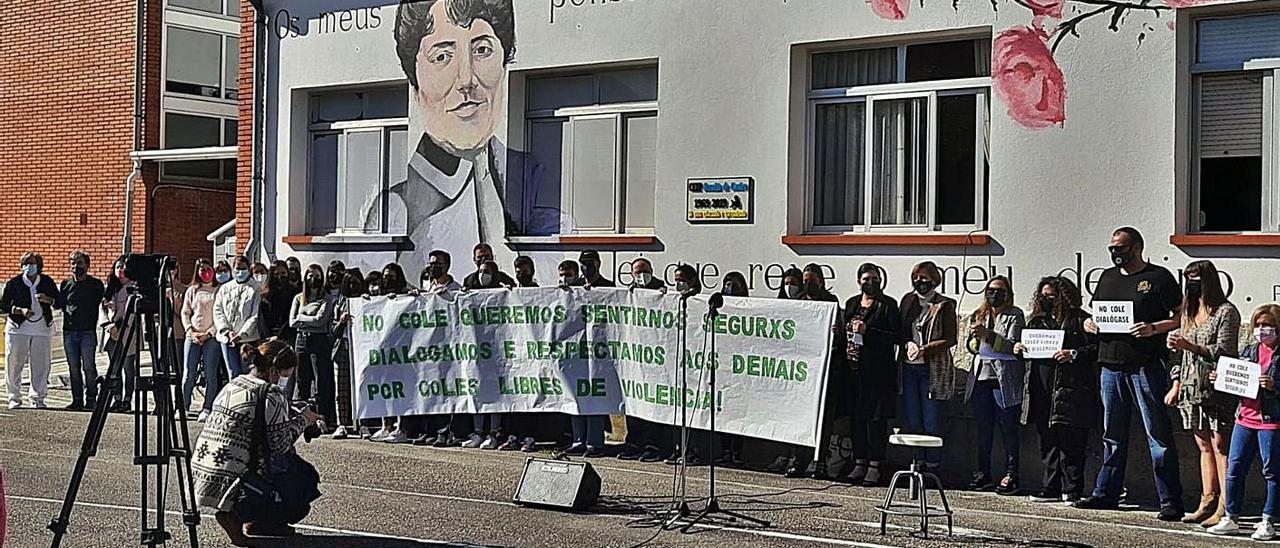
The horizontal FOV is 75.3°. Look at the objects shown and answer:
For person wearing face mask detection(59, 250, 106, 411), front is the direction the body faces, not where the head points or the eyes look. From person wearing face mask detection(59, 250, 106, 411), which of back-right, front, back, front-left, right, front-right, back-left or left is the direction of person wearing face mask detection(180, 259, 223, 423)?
front-left

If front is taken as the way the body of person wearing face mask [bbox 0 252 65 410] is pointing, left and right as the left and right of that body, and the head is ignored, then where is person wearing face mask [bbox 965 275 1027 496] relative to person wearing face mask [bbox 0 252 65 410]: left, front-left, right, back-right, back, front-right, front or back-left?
front-left

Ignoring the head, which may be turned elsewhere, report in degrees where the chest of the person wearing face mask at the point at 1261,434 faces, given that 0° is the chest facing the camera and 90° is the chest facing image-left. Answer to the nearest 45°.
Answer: approximately 45°

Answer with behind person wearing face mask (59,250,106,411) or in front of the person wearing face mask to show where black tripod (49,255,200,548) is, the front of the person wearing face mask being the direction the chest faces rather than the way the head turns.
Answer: in front

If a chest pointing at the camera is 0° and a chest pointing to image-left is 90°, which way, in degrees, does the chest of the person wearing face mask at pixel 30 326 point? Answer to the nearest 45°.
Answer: approximately 0°

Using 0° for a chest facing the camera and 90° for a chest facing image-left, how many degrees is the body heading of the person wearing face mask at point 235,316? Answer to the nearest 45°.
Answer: approximately 0°

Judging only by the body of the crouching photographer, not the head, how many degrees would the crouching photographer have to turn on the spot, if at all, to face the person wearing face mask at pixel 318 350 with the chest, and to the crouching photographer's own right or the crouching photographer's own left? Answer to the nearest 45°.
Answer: approximately 45° to the crouching photographer's own left
